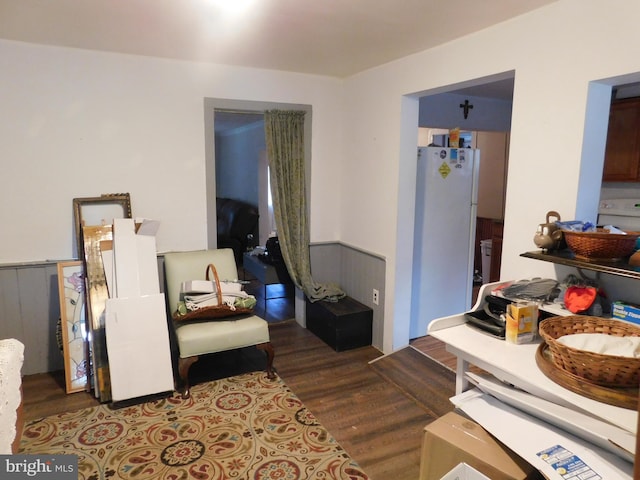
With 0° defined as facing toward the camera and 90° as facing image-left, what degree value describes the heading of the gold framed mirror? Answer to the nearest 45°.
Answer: approximately 0°

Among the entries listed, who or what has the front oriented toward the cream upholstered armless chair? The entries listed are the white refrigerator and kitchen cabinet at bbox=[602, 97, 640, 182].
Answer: the kitchen cabinet

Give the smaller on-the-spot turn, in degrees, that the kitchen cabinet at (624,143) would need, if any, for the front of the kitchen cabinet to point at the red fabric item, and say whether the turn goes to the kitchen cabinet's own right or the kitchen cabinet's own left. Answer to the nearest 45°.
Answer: approximately 45° to the kitchen cabinet's own left

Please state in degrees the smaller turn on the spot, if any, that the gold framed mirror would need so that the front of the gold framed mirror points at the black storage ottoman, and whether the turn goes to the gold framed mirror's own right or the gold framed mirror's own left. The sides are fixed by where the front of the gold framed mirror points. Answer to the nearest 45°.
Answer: approximately 90° to the gold framed mirror's own left

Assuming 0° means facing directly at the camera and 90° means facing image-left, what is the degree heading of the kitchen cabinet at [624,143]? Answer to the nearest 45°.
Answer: approximately 45°
